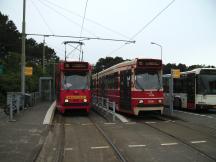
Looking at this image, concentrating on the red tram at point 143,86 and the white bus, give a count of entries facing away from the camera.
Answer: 0

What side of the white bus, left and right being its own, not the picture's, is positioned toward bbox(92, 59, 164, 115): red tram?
right

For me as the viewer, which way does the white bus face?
facing the viewer and to the right of the viewer

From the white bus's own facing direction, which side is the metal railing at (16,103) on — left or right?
on its right

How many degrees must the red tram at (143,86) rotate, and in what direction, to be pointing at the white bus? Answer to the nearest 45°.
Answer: approximately 90° to its left

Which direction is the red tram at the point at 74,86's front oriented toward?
toward the camera

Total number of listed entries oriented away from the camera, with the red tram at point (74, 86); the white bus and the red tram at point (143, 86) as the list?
0

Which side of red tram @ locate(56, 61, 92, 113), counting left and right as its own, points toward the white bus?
left

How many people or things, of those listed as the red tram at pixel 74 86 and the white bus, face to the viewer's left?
0

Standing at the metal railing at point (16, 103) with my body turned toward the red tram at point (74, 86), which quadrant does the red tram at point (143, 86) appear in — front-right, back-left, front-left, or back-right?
front-right

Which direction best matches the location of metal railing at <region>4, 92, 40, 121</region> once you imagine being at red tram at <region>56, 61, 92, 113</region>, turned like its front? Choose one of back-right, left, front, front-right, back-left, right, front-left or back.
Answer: right
